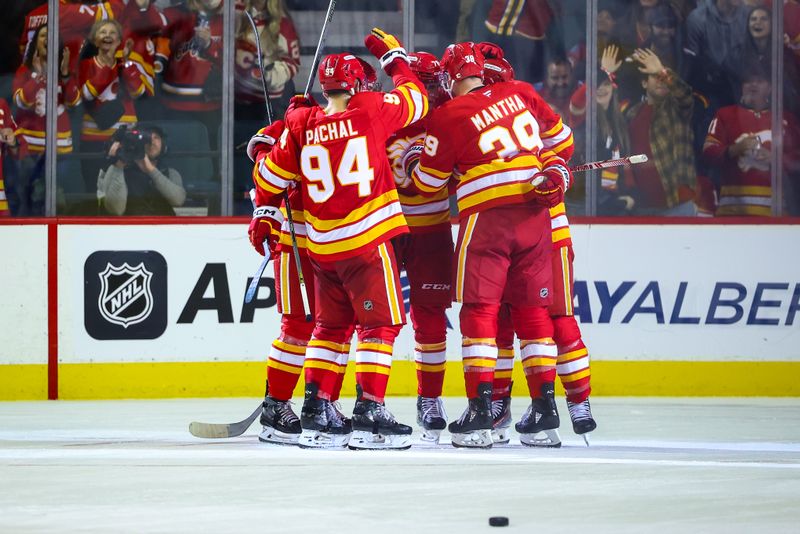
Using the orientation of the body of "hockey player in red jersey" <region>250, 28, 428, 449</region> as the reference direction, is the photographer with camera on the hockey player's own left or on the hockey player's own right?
on the hockey player's own left

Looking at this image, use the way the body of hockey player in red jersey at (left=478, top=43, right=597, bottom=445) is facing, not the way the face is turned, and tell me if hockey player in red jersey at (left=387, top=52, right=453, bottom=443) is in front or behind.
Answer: in front

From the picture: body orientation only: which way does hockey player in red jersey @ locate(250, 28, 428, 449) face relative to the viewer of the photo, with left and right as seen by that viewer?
facing away from the viewer and to the right of the viewer

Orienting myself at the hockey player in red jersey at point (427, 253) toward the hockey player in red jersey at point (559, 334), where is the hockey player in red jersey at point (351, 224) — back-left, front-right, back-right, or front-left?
back-right
